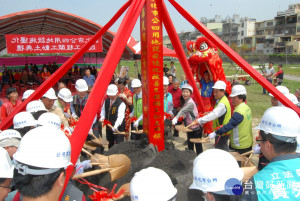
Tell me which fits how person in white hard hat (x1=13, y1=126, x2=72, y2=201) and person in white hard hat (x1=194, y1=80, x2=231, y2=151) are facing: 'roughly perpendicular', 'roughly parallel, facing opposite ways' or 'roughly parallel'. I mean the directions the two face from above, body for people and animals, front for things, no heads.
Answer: roughly perpendicular

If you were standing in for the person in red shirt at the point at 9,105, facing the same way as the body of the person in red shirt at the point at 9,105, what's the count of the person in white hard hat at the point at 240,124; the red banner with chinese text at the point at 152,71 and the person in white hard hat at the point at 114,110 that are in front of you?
3

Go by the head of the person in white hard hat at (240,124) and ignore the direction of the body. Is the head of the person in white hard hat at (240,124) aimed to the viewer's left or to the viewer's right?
to the viewer's left

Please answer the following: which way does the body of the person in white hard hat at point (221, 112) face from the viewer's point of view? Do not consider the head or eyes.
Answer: to the viewer's left

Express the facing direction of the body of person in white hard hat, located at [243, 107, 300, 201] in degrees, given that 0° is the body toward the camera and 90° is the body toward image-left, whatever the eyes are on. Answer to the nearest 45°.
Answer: approximately 135°

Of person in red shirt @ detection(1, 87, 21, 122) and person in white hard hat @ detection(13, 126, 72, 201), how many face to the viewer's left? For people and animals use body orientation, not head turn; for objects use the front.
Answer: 0

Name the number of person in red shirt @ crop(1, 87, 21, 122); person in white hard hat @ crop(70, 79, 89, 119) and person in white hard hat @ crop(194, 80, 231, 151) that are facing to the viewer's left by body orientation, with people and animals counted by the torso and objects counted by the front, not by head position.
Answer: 1

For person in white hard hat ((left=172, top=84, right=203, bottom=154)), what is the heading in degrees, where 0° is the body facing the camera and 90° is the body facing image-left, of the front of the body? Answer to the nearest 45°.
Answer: approximately 45°

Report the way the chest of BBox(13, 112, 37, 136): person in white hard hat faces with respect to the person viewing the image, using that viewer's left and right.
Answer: facing away from the viewer and to the right of the viewer

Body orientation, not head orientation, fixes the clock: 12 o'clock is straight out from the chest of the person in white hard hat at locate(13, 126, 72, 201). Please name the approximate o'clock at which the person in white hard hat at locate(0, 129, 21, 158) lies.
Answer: the person in white hard hat at locate(0, 129, 21, 158) is roughly at 10 o'clock from the person in white hard hat at locate(13, 126, 72, 201).
